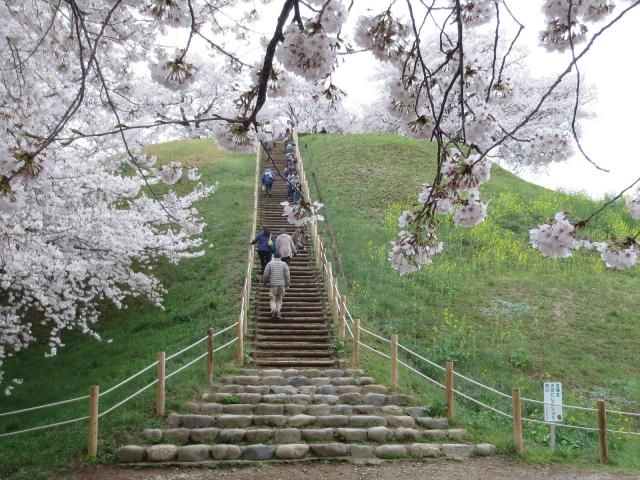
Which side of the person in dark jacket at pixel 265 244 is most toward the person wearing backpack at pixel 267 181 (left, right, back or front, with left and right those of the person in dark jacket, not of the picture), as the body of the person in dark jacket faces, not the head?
front

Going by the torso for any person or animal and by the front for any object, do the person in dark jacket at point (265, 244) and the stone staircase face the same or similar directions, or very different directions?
very different directions

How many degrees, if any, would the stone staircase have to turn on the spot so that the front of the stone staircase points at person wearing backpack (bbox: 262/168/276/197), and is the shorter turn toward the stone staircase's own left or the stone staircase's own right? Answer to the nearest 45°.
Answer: approximately 180°

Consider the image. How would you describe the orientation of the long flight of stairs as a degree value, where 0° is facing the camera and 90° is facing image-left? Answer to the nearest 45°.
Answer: approximately 0°

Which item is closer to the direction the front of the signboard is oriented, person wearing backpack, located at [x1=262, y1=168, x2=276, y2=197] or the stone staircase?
the stone staircase

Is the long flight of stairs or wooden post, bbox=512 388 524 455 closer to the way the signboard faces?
the wooden post

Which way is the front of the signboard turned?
toward the camera

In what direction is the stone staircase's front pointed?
toward the camera

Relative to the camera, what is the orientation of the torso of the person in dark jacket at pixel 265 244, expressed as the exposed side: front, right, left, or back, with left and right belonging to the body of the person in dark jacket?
back

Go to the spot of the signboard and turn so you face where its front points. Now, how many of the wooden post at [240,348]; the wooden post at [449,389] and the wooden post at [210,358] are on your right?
3
